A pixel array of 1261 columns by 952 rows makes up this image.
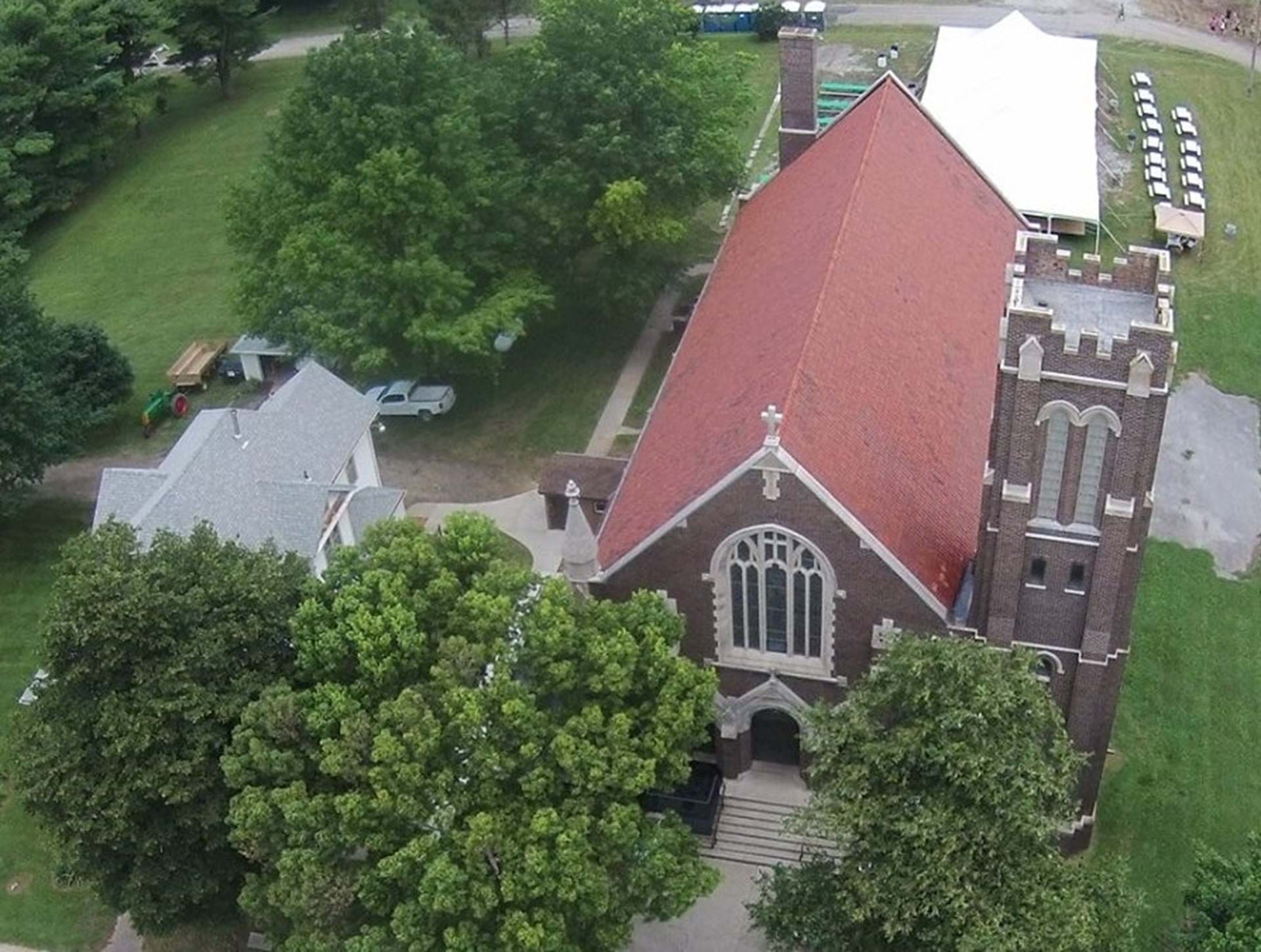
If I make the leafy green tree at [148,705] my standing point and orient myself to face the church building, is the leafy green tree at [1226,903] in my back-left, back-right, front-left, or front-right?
front-right

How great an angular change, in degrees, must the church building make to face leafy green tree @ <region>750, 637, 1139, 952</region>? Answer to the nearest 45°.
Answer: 0° — it already faces it

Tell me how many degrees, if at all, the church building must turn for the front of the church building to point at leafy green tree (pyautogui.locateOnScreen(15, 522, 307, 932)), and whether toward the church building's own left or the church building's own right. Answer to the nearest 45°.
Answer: approximately 45° to the church building's own right

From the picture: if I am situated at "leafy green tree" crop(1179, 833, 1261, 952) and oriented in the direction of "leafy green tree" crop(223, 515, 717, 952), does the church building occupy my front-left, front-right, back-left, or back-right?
front-right

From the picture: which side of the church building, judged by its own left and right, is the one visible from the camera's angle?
front

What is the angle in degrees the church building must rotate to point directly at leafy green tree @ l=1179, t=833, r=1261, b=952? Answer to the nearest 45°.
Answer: approximately 45° to its left
